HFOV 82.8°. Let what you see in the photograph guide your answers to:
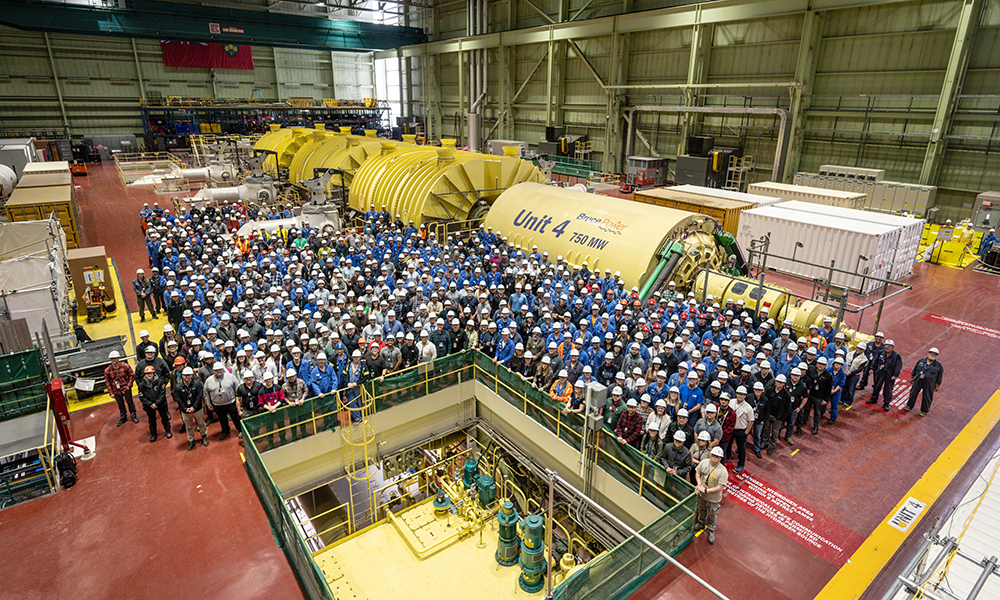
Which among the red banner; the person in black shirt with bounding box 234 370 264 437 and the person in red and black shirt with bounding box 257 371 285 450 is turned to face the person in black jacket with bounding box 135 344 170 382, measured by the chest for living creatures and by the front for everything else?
the red banner

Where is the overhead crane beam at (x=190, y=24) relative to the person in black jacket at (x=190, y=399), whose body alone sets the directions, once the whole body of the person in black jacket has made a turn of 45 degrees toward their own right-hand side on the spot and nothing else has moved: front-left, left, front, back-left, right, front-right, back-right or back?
back-right

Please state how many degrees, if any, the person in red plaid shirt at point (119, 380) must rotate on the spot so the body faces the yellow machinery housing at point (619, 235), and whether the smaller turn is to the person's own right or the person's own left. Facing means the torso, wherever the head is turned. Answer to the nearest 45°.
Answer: approximately 90° to the person's own left

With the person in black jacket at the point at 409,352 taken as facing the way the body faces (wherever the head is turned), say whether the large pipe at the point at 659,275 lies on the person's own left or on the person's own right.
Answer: on the person's own left

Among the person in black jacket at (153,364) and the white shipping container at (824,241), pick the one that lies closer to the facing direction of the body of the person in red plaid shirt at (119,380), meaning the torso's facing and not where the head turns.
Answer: the person in black jacket

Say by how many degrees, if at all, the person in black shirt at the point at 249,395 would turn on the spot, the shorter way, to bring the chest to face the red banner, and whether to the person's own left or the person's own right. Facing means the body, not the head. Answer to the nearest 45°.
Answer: approximately 180°

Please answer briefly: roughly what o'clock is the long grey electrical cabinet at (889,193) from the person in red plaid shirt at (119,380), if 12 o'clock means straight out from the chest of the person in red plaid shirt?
The long grey electrical cabinet is roughly at 9 o'clock from the person in red plaid shirt.

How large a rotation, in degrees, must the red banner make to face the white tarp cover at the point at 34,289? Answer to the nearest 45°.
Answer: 0° — it already faces it

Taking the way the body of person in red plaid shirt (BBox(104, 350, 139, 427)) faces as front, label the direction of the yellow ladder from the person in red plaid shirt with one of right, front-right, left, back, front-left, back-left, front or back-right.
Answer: front-left
